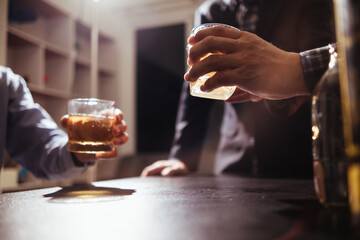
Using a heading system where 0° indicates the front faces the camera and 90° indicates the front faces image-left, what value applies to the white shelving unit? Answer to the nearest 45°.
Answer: approximately 315°

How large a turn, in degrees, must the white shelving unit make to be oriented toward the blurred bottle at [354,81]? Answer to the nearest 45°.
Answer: approximately 45° to its right

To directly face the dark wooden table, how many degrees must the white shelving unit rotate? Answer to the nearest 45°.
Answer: approximately 45° to its right

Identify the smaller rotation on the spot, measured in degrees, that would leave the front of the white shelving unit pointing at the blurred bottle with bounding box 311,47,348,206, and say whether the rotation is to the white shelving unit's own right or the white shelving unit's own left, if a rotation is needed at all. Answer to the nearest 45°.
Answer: approximately 45° to the white shelving unit's own right
